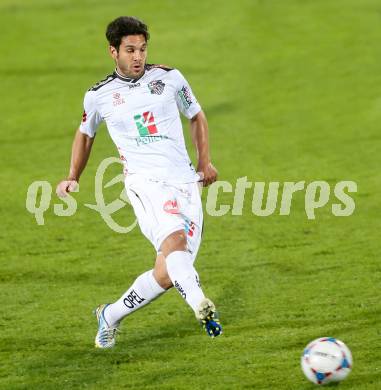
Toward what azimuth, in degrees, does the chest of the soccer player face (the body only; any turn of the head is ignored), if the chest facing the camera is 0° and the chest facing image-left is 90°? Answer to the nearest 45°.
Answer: approximately 0°
